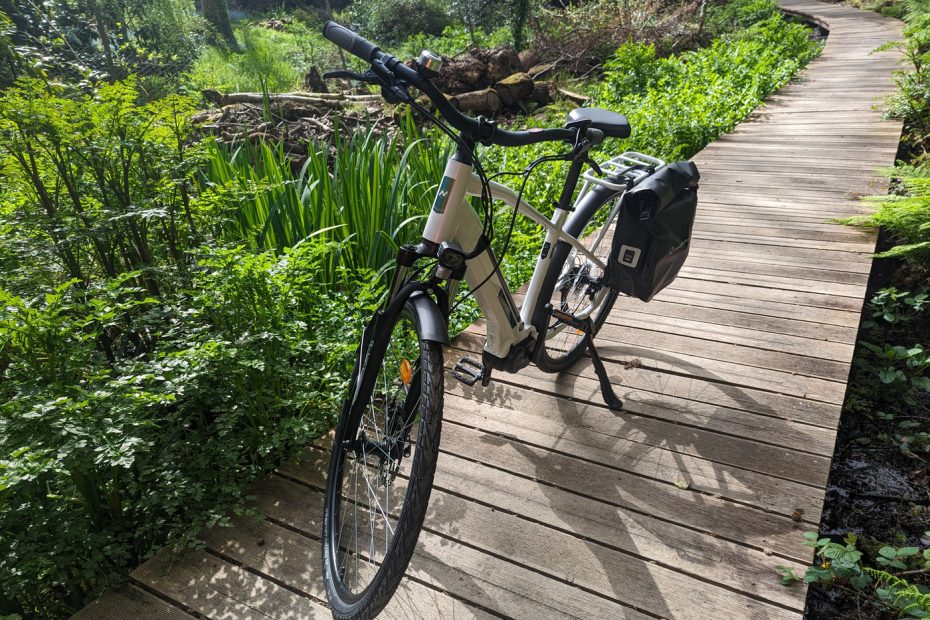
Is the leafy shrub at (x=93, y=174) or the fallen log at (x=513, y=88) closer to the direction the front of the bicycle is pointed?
the leafy shrub

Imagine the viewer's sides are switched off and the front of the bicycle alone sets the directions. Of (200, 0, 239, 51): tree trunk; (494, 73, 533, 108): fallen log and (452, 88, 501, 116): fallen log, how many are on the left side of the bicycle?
0

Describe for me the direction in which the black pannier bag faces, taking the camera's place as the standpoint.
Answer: facing the viewer and to the right of the viewer

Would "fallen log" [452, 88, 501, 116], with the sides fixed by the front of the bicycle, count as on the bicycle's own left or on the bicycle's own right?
on the bicycle's own right

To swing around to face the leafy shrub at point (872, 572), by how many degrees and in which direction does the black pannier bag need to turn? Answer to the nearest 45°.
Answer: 0° — it already faces it

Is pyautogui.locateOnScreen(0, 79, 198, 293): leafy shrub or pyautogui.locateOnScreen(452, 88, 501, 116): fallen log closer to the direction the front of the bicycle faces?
the leafy shrub

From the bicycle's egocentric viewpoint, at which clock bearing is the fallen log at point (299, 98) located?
The fallen log is roughly at 4 o'clock from the bicycle.

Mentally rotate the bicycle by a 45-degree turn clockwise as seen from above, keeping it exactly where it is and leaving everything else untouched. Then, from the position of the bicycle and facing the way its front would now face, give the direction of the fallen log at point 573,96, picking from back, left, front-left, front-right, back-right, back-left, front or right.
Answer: right

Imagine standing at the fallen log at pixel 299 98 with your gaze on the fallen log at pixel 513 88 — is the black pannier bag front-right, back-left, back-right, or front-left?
front-right

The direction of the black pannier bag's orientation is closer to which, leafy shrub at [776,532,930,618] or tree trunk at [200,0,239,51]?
the leafy shrub

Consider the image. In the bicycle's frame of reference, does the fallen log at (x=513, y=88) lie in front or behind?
behind

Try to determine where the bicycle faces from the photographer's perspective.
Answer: facing the viewer and to the left of the viewer
